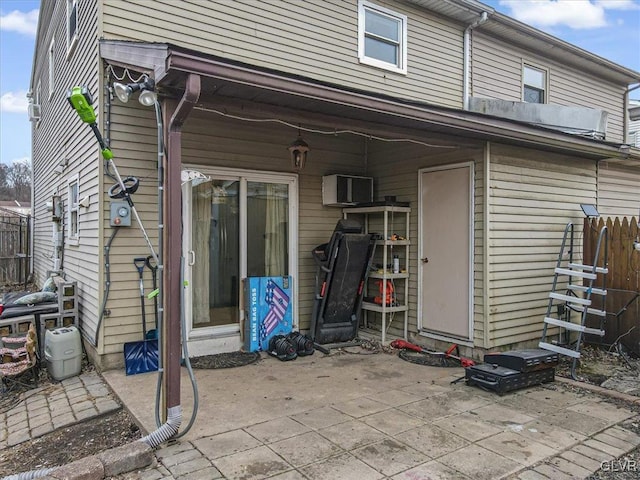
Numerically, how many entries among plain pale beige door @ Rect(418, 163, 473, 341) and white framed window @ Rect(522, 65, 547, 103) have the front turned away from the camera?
0

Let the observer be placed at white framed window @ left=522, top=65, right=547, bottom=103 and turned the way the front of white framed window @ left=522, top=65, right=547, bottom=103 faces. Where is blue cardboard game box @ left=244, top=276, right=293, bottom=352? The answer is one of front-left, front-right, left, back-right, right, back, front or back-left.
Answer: right

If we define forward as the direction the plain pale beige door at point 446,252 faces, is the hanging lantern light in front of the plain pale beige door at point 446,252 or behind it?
in front

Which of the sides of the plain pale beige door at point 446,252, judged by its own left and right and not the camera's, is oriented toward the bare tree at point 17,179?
right

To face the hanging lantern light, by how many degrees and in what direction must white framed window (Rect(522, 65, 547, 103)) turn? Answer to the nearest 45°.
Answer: approximately 90° to its right

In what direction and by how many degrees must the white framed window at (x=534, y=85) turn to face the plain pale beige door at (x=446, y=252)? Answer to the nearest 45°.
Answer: approximately 45° to its right

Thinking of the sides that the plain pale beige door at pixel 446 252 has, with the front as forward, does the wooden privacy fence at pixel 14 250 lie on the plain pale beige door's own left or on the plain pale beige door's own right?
on the plain pale beige door's own right

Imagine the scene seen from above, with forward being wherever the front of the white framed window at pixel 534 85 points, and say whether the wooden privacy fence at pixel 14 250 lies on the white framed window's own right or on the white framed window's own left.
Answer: on the white framed window's own right

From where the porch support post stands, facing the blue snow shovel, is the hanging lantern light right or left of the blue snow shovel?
right

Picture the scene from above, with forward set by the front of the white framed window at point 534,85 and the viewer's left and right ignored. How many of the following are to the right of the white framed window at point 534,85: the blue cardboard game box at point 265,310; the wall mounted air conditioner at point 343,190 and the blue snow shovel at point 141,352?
3

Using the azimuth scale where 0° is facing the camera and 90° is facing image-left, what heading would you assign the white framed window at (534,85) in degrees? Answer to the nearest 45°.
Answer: approximately 315°

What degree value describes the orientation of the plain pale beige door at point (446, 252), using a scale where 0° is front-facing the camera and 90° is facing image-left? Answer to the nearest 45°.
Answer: approximately 45°

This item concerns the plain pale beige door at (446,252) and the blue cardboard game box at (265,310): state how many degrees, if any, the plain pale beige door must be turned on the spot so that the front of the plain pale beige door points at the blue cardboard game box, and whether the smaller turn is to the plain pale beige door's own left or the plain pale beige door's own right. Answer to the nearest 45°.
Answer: approximately 45° to the plain pale beige door's own right

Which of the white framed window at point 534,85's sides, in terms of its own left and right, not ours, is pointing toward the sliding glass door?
right
